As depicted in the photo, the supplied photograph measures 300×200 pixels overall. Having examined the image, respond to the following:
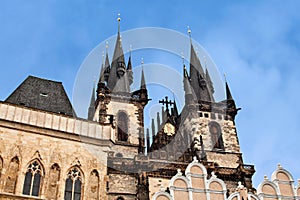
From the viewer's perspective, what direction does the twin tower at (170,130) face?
toward the camera
